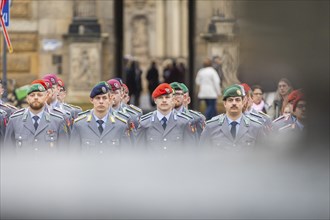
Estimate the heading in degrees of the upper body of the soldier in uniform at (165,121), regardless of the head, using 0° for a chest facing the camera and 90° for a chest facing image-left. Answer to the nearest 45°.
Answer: approximately 0°

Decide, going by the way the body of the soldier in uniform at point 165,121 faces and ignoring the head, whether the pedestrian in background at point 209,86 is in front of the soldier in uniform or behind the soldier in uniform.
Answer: behind

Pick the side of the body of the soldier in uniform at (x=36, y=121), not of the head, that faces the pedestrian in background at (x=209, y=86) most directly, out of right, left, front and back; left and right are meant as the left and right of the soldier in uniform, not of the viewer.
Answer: back

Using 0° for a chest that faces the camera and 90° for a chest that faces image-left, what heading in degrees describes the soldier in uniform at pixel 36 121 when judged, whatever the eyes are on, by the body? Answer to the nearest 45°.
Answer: approximately 0°

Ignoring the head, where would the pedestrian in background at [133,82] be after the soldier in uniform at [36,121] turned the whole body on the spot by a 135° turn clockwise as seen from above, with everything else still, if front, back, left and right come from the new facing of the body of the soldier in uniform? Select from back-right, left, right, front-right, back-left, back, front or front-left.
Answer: front-right
